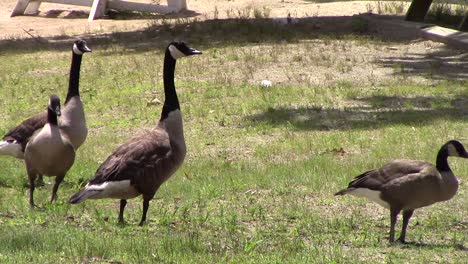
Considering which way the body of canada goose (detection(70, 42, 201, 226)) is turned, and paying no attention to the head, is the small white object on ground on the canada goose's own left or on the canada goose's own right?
on the canada goose's own left

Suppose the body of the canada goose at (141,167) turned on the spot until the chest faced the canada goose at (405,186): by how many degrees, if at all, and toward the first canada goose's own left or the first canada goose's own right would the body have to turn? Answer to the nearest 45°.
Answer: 0° — it already faces it

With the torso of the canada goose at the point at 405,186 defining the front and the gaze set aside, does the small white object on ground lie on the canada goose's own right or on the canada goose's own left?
on the canada goose's own left

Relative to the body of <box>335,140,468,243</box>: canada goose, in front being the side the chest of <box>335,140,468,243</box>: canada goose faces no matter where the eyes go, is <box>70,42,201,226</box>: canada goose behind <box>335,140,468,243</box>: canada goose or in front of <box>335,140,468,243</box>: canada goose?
behind

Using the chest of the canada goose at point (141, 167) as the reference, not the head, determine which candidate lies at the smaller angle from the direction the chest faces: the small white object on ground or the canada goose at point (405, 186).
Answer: the canada goose

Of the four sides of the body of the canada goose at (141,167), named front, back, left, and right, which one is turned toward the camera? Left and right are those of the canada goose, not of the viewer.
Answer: right

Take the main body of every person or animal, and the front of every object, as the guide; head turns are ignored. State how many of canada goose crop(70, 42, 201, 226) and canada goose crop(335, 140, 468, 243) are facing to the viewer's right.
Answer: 2

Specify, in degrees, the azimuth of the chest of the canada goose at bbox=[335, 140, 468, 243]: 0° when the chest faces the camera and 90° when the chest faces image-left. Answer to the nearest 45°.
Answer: approximately 270°
